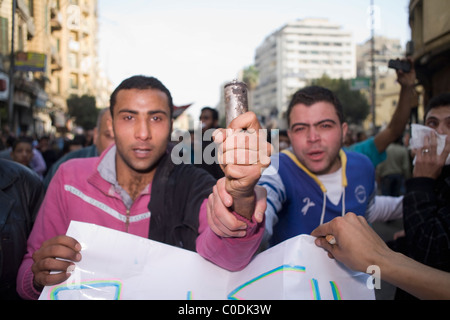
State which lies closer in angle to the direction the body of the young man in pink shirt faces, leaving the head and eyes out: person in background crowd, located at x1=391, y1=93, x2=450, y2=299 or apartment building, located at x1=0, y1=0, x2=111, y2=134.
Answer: the person in background crowd

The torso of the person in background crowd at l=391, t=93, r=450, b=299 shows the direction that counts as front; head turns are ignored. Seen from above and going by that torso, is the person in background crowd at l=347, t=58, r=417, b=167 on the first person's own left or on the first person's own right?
on the first person's own right

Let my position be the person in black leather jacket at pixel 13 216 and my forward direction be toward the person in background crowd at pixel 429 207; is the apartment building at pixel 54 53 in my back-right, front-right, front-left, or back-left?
back-left

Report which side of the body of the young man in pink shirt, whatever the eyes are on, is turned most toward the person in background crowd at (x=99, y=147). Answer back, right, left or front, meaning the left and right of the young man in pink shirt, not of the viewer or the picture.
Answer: back

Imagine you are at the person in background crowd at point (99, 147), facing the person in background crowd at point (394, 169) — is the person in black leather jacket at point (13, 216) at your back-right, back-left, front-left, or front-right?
back-right

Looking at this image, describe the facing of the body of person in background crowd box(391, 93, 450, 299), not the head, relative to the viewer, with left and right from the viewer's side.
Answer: facing the viewer and to the left of the viewer

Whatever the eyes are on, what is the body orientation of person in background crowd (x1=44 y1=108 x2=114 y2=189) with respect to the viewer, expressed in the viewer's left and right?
facing the viewer and to the right of the viewer

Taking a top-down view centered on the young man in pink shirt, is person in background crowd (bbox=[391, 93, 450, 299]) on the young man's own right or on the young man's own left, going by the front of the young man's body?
on the young man's own left

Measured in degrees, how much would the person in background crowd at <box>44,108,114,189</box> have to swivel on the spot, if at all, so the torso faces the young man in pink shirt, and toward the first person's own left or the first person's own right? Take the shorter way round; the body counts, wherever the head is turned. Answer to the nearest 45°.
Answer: approximately 45° to the first person's own right

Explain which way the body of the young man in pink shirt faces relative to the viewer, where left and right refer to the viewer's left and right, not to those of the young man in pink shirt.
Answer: facing the viewer

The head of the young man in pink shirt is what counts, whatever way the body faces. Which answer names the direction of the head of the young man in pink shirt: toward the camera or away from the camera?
toward the camera

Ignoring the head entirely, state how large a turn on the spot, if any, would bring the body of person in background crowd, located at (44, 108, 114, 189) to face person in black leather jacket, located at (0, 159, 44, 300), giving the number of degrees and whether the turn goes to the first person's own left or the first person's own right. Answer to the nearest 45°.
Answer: approximately 45° to the first person's own right

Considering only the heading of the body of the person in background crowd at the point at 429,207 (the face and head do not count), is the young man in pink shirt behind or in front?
in front
